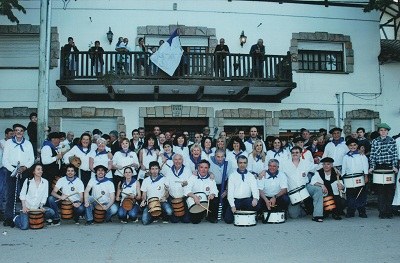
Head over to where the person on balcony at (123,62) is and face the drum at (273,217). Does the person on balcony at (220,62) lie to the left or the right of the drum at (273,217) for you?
left

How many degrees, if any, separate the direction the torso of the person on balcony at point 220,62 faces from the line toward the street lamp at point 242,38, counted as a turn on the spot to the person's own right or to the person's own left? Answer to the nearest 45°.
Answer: approximately 135° to the person's own left

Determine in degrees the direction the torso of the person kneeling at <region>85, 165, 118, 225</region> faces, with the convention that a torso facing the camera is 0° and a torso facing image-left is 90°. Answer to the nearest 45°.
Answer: approximately 0°

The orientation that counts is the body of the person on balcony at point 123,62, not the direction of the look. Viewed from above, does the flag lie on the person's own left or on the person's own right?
on the person's own left
